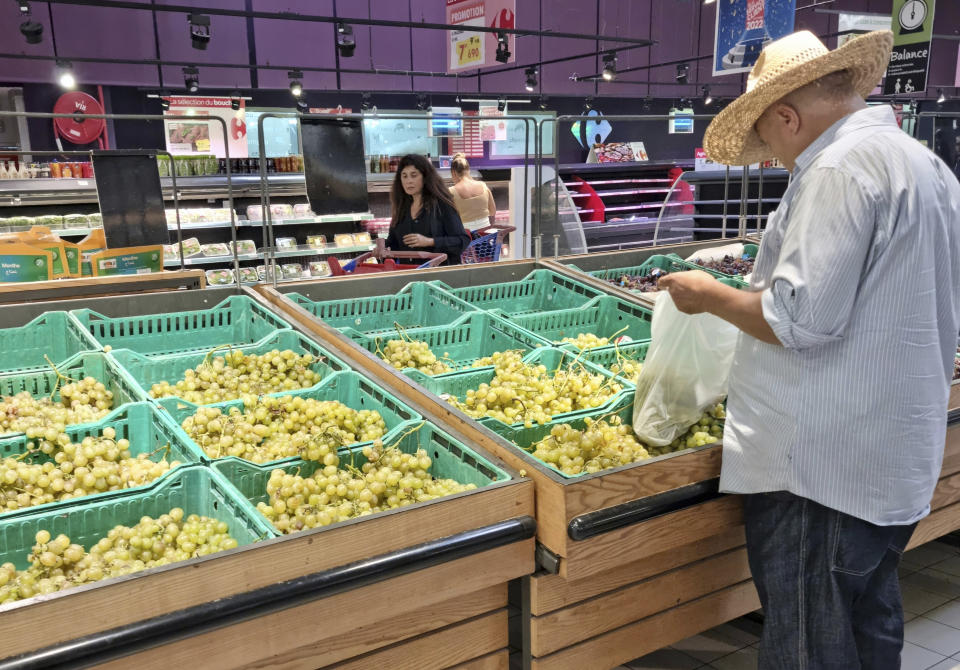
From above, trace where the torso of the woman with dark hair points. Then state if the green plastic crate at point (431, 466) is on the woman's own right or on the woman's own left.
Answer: on the woman's own left

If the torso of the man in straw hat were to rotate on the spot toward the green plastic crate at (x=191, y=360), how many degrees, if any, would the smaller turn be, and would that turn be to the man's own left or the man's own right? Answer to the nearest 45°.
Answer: approximately 45° to the man's own left

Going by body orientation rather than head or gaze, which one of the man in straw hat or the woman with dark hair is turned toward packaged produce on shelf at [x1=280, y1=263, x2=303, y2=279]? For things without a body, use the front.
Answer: the man in straw hat

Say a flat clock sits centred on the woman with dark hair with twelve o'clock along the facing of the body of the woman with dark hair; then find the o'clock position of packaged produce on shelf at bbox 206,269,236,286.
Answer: The packaged produce on shelf is roughly at 3 o'clock from the woman with dark hair.

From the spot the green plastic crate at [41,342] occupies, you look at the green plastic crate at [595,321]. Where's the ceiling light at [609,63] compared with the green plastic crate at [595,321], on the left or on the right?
left

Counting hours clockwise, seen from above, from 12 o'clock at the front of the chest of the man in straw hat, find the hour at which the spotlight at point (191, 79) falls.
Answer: The spotlight is roughly at 12 o'clock from the man in straw hat.

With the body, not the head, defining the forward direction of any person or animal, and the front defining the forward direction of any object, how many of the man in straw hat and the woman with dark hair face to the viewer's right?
0

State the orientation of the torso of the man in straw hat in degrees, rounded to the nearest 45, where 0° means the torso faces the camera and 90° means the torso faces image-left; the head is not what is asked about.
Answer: approximately 135°

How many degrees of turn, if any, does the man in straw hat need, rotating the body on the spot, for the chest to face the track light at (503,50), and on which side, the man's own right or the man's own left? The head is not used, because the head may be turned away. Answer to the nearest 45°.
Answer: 0° — they already face it

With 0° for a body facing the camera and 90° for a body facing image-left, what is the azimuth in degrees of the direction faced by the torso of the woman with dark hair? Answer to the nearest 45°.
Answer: approximately 45°

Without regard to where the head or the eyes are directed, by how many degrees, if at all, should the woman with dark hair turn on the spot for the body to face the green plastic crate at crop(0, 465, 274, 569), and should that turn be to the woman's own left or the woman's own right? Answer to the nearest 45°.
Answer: approximately 45° to the woman's own left

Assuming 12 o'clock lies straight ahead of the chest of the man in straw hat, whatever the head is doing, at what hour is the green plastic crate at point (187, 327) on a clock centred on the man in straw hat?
The green plastic crate is roughly at 11 o'clock from the man in straw hat.

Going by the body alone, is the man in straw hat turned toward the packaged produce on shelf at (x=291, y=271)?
yes

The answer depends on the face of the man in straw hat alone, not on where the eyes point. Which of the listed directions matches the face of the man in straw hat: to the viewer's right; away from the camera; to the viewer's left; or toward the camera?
to the viewer's left

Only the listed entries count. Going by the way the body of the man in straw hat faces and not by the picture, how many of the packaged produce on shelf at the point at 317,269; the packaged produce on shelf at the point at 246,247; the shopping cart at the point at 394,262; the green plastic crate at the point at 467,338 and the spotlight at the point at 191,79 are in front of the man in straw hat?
5

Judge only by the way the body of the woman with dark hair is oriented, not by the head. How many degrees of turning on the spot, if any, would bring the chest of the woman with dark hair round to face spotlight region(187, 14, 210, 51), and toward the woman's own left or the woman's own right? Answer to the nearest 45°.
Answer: approximately 90° to the woman's own right

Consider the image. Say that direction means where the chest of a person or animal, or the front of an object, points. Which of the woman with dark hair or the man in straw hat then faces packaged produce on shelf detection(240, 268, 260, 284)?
the man in straw hat
